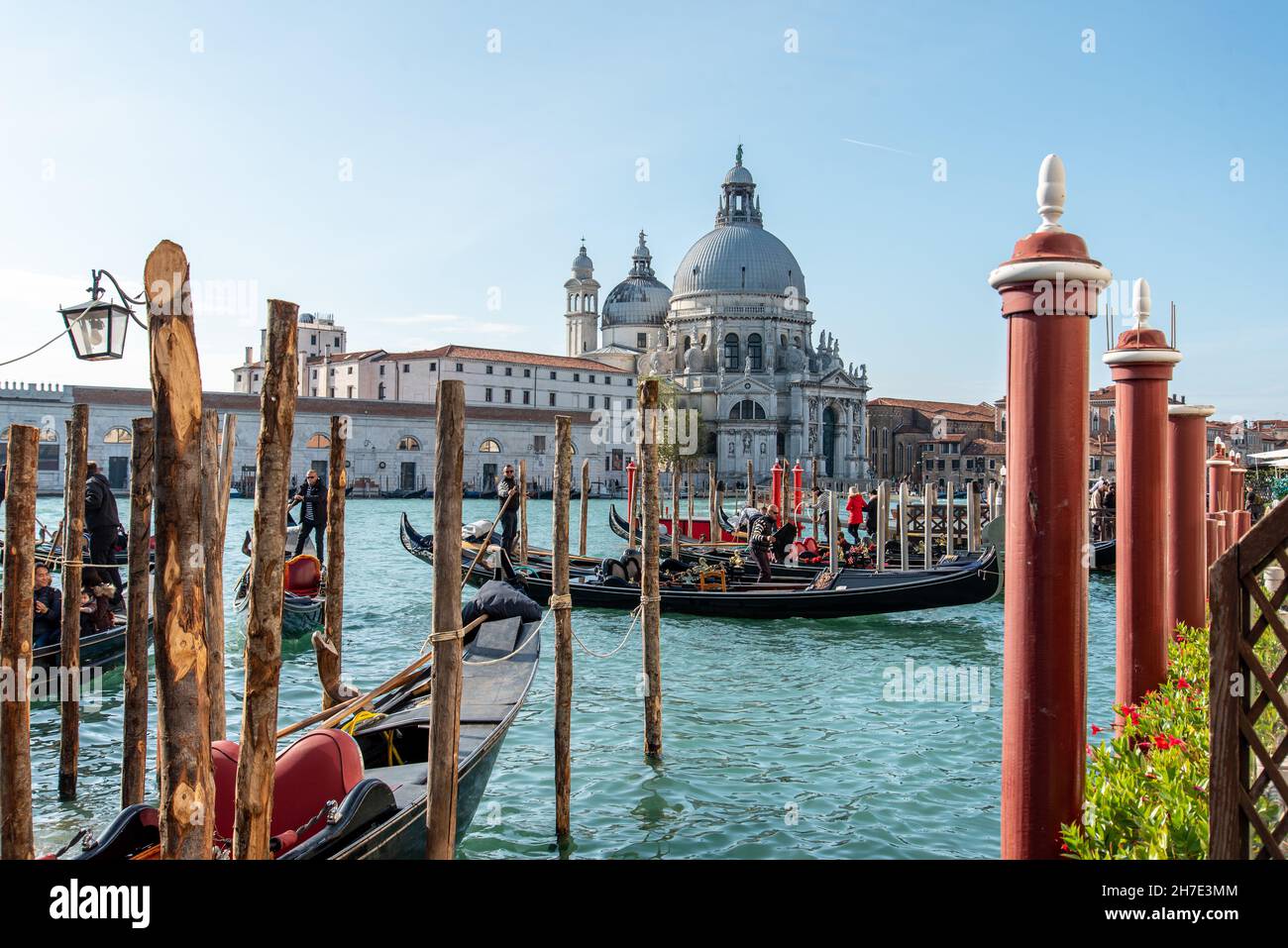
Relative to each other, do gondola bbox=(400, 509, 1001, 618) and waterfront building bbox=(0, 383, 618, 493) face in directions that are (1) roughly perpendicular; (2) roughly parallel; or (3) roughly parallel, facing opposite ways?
roughly perpendicular

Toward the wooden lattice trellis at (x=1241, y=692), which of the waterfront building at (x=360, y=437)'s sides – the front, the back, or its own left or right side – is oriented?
front

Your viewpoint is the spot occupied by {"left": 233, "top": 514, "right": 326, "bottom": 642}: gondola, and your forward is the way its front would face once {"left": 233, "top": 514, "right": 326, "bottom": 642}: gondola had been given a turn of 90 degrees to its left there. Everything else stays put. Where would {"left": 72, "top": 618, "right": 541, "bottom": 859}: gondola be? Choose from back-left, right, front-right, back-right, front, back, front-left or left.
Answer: right

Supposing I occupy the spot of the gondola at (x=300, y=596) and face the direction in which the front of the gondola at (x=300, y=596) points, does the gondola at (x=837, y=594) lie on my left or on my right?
on my left

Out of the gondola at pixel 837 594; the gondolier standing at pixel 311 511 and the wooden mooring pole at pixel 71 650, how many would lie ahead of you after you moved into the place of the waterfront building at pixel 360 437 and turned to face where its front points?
3

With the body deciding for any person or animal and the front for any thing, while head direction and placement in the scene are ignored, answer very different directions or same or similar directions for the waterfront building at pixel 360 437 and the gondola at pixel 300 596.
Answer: same or similar directions

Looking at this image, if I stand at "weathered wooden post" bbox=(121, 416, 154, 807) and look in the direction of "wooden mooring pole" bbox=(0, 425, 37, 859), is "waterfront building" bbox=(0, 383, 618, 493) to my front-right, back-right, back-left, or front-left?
back-right

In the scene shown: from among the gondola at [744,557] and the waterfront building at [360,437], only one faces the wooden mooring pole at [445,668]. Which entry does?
the waterfront building

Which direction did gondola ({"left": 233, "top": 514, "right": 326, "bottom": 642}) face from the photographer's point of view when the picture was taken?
facing the viewer

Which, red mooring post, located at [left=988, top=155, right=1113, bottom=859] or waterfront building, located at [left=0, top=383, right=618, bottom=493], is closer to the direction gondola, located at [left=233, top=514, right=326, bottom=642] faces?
the red mooring post

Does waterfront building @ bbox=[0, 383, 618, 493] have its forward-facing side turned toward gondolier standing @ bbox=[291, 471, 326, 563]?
yes

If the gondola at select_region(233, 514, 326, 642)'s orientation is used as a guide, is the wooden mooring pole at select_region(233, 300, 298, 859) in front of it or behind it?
in front

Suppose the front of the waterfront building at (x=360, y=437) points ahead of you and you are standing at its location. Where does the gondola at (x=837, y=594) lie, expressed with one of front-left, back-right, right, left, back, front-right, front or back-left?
front

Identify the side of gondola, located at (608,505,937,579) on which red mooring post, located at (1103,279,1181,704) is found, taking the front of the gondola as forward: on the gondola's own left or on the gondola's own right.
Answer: on the gondola's own right
